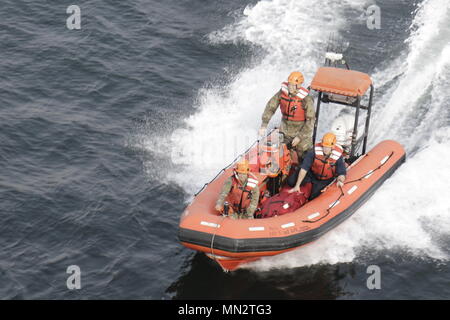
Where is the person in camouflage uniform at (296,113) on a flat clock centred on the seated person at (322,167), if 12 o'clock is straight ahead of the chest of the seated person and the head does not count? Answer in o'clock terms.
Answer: The person in camouflage uniform is roughly at 5 o'clock from the seated person.

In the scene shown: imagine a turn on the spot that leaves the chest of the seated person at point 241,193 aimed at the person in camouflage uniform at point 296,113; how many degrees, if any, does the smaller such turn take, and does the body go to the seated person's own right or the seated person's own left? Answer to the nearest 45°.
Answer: approximately 135° to the seated person's own left

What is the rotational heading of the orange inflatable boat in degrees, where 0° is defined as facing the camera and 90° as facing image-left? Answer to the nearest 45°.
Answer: approximately 45°

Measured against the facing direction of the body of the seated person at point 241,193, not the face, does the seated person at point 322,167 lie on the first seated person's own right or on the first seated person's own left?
on the first seated person's own left

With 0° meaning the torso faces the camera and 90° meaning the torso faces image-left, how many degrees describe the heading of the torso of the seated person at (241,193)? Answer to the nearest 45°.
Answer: approximately 0°

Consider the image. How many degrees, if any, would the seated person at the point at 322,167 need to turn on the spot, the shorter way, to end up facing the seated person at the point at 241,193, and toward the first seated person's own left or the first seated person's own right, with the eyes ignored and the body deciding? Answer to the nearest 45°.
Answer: approximately 45° to the first seated person's own right

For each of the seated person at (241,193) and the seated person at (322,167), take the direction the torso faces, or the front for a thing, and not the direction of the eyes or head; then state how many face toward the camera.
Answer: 2
